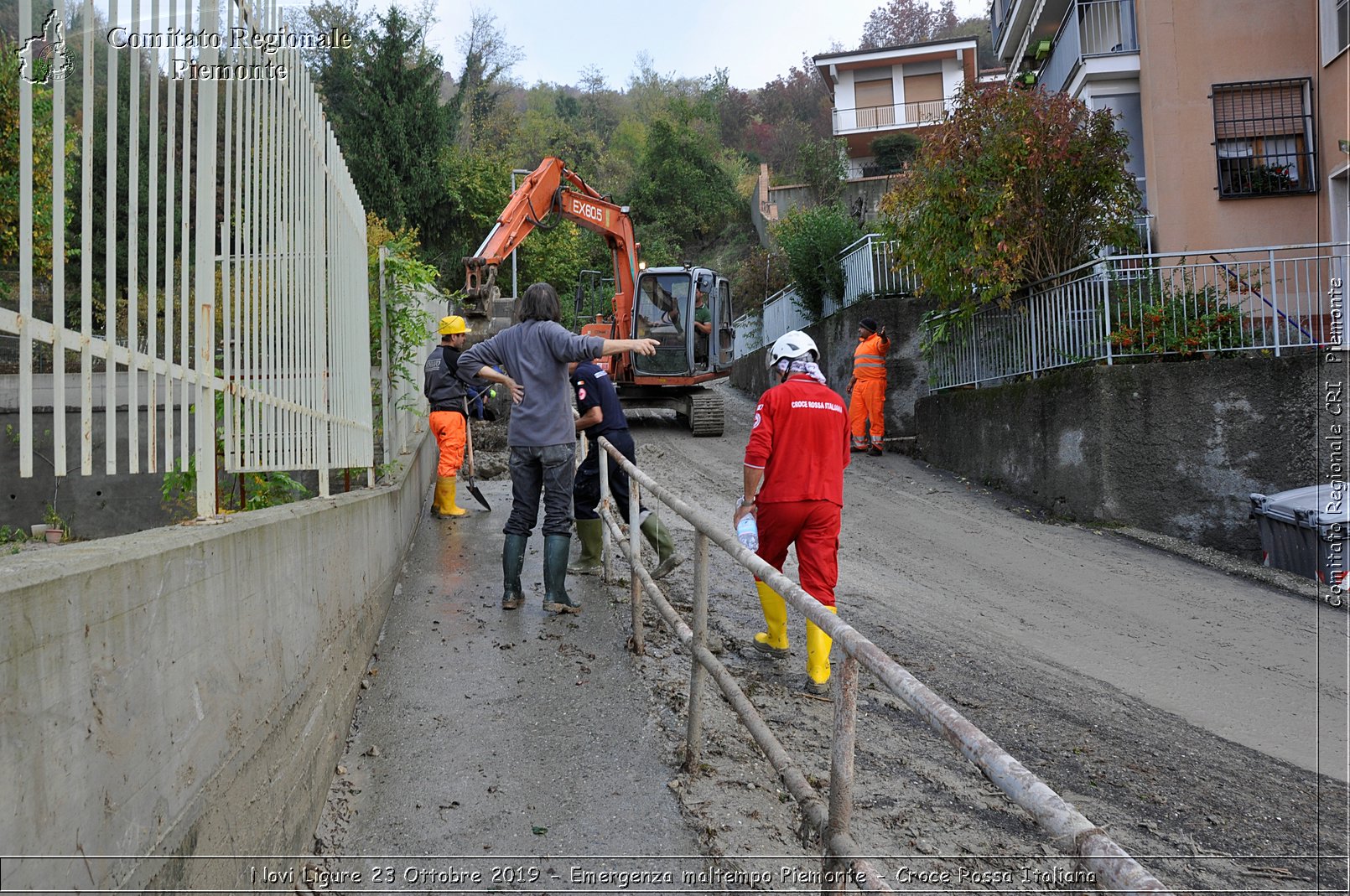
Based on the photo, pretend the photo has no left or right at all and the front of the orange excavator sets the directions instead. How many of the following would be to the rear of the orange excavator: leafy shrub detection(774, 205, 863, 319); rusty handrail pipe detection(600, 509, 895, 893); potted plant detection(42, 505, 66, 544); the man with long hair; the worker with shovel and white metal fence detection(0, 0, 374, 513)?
1

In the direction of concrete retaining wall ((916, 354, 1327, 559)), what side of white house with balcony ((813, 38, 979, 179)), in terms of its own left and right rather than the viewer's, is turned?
front

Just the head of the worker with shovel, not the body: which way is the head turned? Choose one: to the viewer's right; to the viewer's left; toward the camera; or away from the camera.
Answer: to the viewer's right

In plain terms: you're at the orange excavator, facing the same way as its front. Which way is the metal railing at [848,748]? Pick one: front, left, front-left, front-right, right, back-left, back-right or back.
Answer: front-left

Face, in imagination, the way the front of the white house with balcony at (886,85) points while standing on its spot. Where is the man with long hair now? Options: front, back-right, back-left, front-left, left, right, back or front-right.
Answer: front

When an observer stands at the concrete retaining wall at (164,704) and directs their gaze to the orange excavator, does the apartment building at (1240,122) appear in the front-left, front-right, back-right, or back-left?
front-right

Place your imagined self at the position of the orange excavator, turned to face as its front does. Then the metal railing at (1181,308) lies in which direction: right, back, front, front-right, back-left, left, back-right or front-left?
left

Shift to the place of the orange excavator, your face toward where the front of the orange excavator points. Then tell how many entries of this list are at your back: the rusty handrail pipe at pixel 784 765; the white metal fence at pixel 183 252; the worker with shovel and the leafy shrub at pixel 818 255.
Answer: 1

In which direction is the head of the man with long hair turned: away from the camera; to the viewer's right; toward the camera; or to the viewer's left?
away from the camera

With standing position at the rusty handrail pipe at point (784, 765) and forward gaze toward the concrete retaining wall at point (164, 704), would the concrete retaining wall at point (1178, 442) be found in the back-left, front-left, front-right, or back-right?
back-right

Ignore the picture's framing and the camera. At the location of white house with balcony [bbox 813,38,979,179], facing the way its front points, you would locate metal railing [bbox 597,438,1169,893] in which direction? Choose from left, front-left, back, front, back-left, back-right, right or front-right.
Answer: front

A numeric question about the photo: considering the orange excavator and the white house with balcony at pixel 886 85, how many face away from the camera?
0

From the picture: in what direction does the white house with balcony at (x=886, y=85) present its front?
toward the camera

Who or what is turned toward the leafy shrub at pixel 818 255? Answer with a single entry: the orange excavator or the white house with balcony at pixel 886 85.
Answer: the white house with balcony

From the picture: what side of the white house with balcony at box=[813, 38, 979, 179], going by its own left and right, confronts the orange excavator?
front

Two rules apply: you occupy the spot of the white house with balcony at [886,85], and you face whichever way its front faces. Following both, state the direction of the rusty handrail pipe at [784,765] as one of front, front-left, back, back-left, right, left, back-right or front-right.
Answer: front
